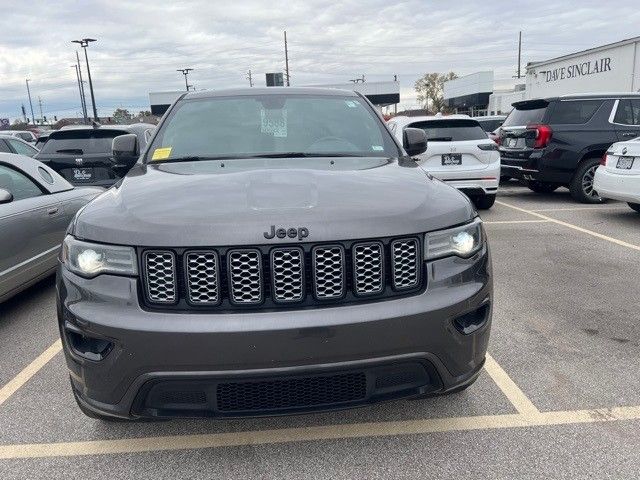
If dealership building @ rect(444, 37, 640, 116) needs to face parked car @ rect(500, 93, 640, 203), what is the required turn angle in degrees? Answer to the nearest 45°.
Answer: approximately 45° to its left

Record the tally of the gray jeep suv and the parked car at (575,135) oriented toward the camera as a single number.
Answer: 1

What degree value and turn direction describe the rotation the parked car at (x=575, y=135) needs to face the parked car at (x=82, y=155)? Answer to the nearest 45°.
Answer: approximately 180°

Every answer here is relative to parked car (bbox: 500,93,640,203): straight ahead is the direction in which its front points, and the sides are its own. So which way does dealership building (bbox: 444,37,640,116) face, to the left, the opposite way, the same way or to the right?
the opposite way

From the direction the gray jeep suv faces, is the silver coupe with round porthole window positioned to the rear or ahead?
to the rear

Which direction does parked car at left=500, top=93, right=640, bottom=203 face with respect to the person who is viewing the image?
facing away from the viewer and to the right of the viewer
